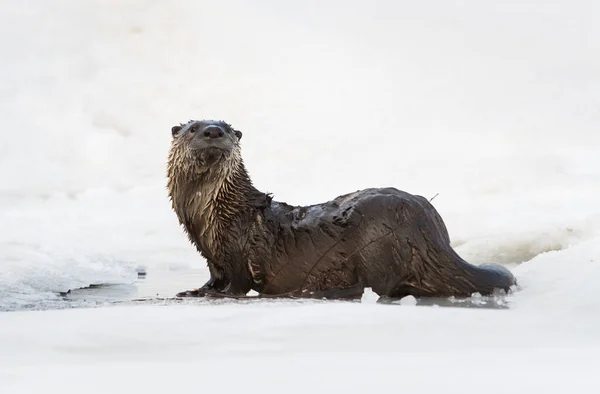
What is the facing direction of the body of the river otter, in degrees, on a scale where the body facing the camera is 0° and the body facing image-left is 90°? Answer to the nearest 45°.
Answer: approximately 90°
